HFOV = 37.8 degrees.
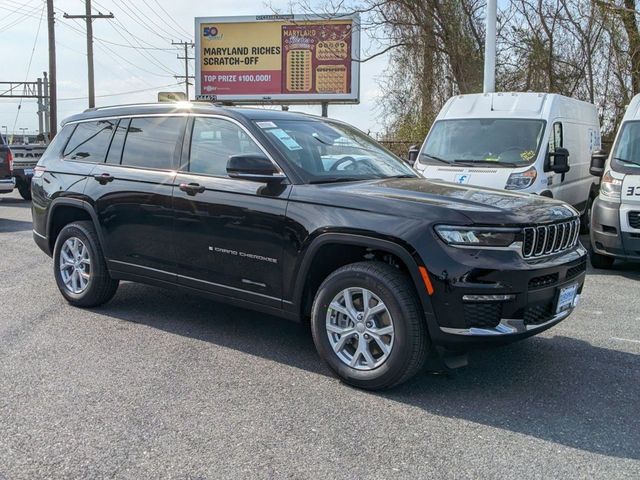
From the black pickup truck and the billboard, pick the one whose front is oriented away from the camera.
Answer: the black pickup truck

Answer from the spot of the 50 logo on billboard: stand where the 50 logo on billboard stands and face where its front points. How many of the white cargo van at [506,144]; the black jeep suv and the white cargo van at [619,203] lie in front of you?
3

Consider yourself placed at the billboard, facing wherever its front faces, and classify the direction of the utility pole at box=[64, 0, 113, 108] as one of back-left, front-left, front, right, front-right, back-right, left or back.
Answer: back-right

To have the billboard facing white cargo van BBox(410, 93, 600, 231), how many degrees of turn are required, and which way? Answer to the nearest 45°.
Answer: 0° — it already faces it

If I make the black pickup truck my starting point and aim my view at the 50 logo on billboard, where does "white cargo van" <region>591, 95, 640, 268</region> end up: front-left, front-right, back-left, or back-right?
back-right

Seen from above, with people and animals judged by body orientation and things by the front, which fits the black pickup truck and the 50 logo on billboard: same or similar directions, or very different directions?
very different directions

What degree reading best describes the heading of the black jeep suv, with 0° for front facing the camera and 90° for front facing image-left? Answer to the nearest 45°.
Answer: approximately 315°

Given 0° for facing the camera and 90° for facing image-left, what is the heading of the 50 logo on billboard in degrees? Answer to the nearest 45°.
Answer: approximately 0°

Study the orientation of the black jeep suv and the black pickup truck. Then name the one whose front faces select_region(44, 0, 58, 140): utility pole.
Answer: the black pickup truck

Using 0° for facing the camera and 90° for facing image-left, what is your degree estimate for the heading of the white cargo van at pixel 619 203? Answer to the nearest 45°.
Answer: approximately 0°

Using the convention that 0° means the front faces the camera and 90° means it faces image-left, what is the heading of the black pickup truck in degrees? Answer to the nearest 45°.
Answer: approximately 180°

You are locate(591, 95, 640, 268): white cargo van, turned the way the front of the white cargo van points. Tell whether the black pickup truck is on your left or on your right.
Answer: on your right
